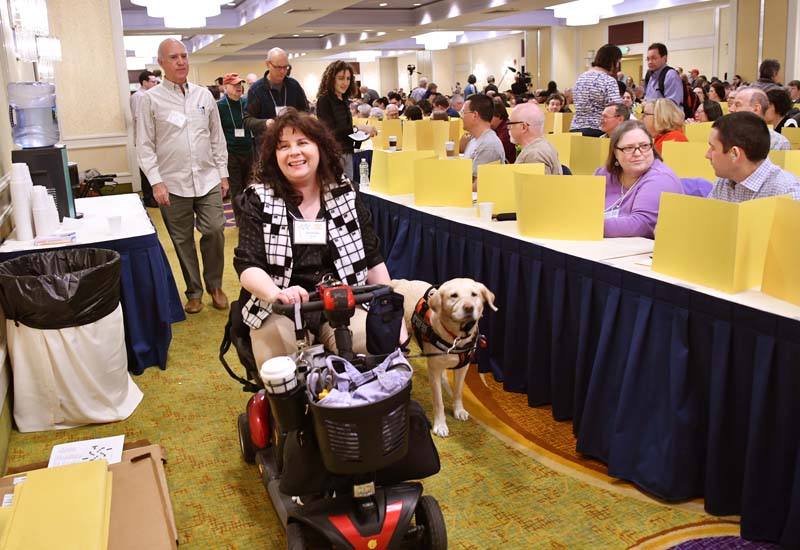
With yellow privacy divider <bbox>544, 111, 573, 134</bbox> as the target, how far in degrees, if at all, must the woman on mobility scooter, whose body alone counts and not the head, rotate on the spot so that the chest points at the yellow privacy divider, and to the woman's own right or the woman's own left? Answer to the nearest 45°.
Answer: approximately 135° to the woman's own left

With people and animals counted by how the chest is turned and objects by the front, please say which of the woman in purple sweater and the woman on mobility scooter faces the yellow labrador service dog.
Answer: the woman in purple sweater

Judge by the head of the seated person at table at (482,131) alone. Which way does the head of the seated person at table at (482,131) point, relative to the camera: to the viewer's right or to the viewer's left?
to the viewer's left

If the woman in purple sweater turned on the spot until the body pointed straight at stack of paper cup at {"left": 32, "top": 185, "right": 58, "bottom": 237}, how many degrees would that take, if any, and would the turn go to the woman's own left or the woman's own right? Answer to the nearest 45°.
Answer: approximately 45° to the woman's own right

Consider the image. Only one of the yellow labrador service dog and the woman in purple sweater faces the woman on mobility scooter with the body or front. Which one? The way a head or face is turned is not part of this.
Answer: the woman in purple sweater

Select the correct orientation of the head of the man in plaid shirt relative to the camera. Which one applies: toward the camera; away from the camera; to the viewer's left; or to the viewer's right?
to the viewer's left

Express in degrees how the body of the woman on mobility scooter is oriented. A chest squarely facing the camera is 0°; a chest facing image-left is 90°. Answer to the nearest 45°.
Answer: approximately 0°

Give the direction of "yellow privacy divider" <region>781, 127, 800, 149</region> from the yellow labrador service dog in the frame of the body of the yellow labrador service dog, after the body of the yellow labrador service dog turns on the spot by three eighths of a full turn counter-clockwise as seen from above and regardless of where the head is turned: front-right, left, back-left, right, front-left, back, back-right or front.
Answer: front-right

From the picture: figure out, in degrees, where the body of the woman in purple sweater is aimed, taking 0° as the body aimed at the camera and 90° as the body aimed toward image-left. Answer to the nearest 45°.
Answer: approximately 45°

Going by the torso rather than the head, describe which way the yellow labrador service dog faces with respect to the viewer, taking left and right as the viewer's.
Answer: facing the viewer and to the right of the viewer

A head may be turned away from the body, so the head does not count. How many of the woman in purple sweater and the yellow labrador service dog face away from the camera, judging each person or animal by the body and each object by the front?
0

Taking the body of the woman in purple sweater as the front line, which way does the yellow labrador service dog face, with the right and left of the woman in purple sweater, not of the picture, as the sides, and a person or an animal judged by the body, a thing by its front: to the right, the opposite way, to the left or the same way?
to the left

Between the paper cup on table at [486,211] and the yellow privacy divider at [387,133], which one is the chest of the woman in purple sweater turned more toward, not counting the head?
the paper cup on table

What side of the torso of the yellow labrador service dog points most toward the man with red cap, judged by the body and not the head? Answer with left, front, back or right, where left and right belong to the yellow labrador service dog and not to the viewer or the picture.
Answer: back

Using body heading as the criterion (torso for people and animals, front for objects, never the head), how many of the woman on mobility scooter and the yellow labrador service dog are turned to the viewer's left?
0
